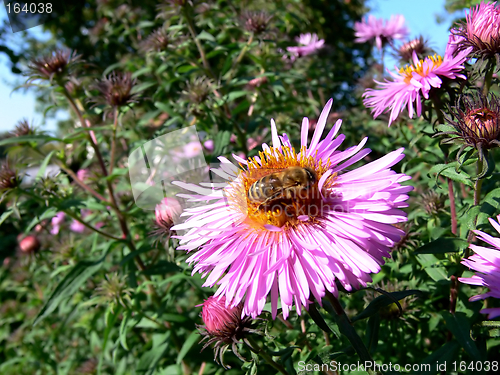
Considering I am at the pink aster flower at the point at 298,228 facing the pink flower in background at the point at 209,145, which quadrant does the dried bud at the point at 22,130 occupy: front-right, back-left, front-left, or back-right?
front-left

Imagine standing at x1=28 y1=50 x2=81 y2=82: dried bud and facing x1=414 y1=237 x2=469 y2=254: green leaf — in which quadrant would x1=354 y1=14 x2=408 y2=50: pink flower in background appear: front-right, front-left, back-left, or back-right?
front-left

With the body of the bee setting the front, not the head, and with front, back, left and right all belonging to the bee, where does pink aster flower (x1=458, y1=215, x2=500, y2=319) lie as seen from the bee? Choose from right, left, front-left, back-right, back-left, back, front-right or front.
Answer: front

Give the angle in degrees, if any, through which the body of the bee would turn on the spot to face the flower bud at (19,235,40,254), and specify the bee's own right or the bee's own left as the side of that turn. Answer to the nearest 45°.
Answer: approximately 135° to the bee's own left

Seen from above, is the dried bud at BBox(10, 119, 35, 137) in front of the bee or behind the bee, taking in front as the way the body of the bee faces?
behind

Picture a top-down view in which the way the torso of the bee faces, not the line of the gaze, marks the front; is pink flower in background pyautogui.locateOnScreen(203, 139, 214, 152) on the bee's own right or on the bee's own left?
on the bee's own left

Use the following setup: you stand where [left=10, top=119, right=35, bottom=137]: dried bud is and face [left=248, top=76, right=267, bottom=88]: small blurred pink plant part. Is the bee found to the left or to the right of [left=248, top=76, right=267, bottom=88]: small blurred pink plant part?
right

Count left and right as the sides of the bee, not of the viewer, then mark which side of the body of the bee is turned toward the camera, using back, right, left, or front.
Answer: right

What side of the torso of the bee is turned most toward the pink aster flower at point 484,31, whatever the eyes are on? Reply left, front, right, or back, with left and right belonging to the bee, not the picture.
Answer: front
